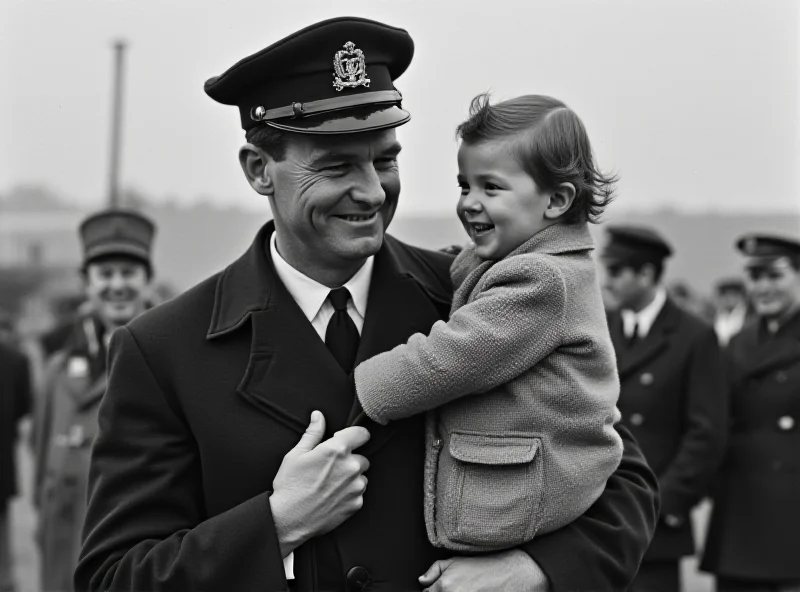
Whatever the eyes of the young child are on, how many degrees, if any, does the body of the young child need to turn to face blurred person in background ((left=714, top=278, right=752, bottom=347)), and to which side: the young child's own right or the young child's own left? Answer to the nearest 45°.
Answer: approximately 90° to the young child's own right

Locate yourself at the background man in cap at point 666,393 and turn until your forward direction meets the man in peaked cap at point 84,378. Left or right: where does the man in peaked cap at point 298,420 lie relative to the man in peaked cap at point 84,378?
left

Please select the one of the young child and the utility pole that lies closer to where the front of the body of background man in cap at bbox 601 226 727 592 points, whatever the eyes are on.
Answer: the young child

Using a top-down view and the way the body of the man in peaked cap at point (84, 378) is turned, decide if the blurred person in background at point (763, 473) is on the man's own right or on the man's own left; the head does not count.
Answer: on the man's own left

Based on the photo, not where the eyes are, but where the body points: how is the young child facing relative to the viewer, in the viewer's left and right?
facing to the left of the viewer

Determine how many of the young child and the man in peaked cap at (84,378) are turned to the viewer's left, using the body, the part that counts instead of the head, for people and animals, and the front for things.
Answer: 1

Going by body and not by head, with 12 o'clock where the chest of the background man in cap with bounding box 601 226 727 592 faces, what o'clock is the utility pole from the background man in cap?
The utility pole is roughly at 3 o'clock from the background man in cap.
